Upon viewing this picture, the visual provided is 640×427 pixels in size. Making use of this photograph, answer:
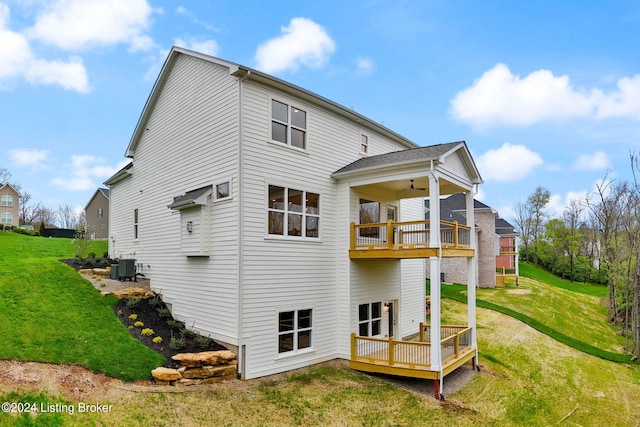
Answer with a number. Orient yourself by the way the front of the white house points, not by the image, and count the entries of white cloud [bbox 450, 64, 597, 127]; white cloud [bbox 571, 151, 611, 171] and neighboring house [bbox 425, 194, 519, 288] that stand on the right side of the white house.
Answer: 3

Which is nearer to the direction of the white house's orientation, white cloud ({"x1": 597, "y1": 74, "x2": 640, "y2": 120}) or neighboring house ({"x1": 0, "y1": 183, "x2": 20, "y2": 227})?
the neighboring house

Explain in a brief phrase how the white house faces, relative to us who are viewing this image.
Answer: facing away from the viewer and to the left of the viewer

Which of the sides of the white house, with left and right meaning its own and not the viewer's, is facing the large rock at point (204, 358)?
left

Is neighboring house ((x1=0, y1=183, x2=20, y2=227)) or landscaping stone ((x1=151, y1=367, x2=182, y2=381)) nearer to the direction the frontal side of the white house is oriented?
the neighboring house

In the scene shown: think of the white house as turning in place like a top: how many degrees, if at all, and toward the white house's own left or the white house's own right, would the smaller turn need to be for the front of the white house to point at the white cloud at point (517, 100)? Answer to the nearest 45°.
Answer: approximately 90° to the white house's own right

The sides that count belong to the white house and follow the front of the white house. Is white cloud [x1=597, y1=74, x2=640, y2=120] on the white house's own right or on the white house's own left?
on the white house's own right

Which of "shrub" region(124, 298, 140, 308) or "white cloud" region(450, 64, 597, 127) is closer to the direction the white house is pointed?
the shrub

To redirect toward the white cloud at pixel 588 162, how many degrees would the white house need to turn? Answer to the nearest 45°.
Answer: approximately 90° to its right

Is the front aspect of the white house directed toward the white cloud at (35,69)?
yes

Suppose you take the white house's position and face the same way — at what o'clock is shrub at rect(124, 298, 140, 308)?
The shrub is roughly at 11 o'clock from the white house.
